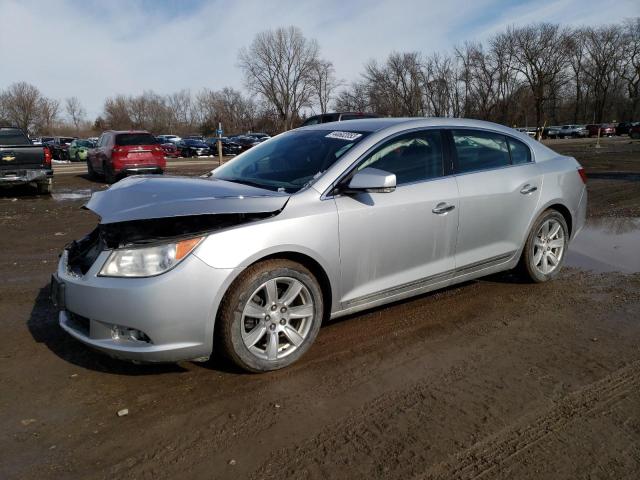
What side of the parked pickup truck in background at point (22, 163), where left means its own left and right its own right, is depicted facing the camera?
back

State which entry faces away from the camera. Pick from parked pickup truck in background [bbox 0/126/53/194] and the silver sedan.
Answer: the parked pickup truck in background

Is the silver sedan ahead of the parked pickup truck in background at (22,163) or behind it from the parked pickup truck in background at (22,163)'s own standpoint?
behind

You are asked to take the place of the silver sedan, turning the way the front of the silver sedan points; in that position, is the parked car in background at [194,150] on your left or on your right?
on your right

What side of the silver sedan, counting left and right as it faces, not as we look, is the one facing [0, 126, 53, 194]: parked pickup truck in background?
right

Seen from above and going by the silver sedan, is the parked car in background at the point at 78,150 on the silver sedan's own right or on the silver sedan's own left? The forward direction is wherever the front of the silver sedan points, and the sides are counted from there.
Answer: on the silver sedan's own right

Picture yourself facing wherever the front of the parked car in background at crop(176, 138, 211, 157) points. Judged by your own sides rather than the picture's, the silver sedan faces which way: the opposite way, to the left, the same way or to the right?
to the right

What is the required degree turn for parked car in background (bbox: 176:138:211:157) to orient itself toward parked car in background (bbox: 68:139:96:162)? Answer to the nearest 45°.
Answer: approximately 90° to its right

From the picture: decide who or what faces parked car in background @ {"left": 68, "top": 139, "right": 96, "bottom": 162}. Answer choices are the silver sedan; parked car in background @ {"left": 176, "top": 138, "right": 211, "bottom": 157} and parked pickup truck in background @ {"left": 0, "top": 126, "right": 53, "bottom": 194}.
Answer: parked pickup truck in background @ {"left": 0, "top": 126, "right": 53, "bottom": 194}
